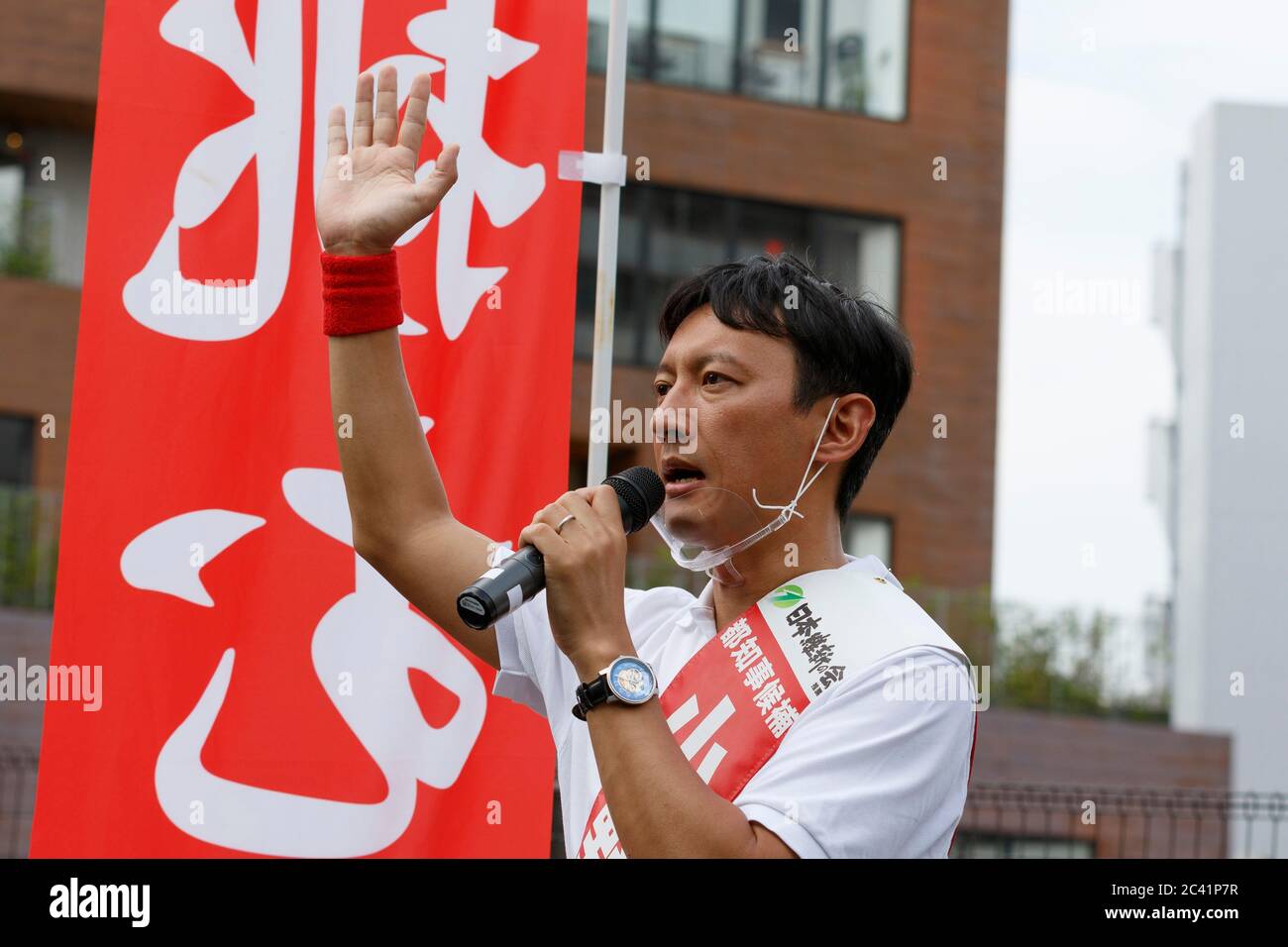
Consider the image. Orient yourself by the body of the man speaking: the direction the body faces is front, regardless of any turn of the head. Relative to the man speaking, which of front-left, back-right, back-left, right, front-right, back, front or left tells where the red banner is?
right

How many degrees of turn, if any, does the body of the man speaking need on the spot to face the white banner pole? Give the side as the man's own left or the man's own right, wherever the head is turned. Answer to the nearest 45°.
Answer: approximately 135° to the man's own right

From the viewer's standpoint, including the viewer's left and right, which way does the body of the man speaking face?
facing the viewer and to the left of the viewer

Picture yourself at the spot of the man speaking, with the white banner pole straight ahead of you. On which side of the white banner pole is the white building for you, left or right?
right

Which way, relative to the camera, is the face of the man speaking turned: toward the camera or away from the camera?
toward the camera
